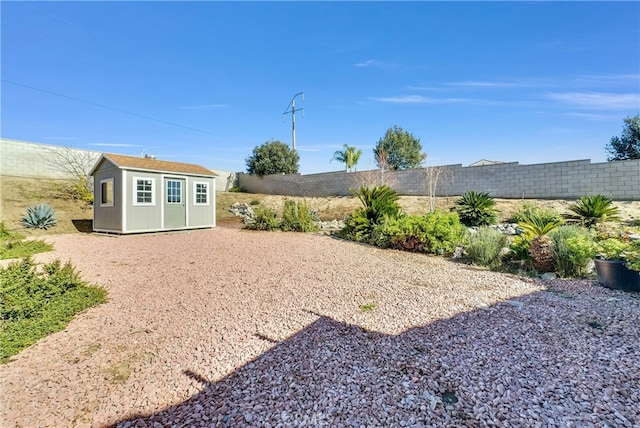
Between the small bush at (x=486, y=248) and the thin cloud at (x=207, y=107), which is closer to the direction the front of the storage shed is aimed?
the small bush

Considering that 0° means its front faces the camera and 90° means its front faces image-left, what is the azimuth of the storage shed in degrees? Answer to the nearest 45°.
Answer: approximately 315°

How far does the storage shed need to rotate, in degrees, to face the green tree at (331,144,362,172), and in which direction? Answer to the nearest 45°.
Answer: approximately 90° to its left

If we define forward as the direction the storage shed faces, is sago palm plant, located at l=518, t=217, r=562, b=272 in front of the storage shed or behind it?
in front

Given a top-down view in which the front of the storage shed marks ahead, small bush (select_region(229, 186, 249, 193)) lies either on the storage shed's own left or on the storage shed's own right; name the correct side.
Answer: on the storage shed's own left

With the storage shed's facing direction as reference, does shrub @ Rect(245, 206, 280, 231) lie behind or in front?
in front

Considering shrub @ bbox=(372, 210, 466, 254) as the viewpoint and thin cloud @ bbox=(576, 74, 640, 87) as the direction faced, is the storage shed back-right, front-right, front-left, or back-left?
back-left

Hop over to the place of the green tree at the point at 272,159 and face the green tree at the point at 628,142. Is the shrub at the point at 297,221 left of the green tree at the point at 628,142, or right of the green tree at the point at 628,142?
right

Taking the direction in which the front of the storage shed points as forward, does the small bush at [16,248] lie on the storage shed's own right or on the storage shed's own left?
on the storage shed's own right
